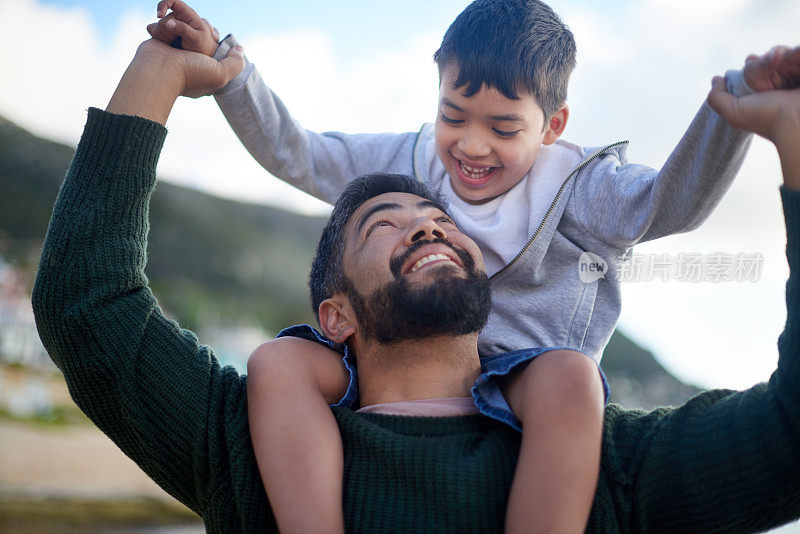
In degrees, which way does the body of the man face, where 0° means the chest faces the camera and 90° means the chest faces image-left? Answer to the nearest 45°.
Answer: approximately 0°

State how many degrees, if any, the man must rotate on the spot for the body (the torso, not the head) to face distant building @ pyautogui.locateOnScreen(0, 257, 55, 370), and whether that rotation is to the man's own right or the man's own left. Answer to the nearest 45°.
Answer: approximately 135° to the man's own right

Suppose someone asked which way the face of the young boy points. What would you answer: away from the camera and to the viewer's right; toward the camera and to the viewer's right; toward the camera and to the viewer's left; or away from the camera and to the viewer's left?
toward the camera and to the viewer's left
